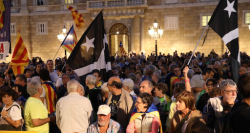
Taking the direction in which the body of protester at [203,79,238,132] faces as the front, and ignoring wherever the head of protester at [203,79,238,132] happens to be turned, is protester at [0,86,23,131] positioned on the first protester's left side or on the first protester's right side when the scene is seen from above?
on the first protester's right side

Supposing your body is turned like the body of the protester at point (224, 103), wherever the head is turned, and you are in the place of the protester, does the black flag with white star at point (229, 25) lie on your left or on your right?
on your left

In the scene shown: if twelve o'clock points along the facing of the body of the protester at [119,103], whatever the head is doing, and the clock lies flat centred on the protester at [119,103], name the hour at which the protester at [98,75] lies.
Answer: the protester at [98,75] is roughly at 4 o'clock from the protester at [119,103].

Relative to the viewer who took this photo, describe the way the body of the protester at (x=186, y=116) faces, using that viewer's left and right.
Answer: facing the viewer and to the left of the viewer

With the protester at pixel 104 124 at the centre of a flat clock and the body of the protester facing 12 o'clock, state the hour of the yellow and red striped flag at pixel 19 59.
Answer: The yellow and red striped flag is roughly at 5 o'clock from the protester.

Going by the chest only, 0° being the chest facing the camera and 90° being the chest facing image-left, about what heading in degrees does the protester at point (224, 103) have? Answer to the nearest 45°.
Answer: approximately 315°

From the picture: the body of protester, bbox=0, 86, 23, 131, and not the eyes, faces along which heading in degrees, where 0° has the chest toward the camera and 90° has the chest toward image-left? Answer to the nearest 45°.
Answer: approximately 45°

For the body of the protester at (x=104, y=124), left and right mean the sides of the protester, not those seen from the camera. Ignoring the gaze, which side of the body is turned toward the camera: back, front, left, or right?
front

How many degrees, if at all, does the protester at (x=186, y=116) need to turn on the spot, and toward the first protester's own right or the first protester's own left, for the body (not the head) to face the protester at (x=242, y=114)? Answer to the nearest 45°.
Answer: approximately 90° to the first protester's own left
